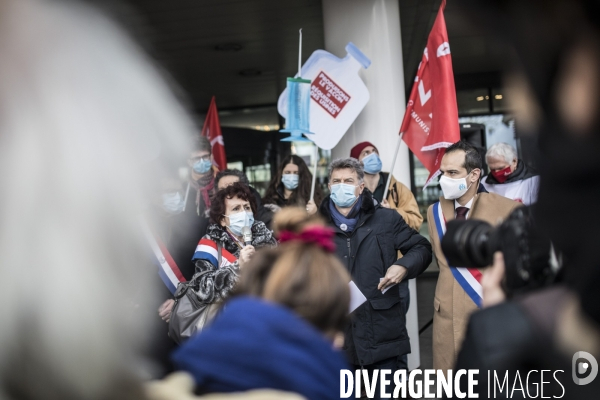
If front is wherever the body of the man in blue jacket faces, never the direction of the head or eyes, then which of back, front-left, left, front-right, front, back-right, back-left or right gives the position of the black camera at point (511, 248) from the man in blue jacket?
front-left

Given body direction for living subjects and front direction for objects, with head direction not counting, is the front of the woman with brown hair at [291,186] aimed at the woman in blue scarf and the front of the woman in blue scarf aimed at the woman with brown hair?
yes

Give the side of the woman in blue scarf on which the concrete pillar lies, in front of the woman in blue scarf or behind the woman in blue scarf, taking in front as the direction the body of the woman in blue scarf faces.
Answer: in front

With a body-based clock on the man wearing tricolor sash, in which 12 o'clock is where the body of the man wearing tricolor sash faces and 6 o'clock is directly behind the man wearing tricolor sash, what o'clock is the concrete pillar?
The concrete pillar is roughly at 4 o'clock from the man wearing tricolor sash.

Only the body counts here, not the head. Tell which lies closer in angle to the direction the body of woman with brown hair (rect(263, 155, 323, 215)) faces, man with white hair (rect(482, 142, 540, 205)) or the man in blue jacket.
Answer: the man in blue jacket

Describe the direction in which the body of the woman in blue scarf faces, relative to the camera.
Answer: away from the camera

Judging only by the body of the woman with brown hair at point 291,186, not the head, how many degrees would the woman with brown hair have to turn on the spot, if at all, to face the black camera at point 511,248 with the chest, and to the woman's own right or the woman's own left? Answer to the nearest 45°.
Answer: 0° — they already face it

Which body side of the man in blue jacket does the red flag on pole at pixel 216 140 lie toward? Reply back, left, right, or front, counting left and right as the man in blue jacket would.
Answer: right

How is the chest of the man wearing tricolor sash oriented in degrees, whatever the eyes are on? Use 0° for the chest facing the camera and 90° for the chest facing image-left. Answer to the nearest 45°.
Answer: approximately 45°

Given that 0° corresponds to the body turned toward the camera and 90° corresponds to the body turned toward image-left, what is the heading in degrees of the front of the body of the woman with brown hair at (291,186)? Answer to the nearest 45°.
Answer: approximately 0°

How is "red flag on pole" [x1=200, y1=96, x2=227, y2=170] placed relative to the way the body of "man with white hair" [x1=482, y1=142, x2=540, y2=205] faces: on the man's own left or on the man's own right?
on the man's own right
